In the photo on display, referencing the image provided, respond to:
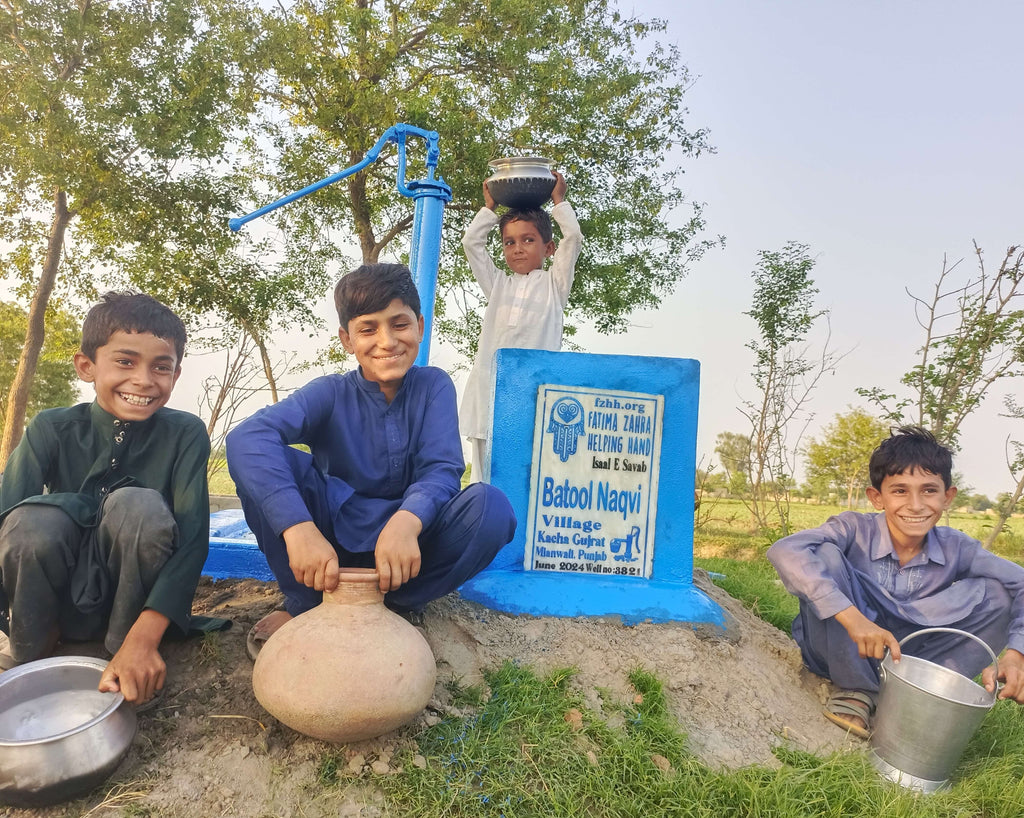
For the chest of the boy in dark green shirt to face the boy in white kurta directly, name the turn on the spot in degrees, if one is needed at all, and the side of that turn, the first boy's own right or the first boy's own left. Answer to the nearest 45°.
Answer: approximately 135° to the first boy's own left

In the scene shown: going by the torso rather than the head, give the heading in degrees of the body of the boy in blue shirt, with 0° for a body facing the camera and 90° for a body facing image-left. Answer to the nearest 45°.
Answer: approximately 0°

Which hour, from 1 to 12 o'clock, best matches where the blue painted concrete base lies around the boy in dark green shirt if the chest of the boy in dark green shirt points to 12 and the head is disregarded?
The blue painted concrete base is roughly at 9 o'clock from the boy in dark green shirt.

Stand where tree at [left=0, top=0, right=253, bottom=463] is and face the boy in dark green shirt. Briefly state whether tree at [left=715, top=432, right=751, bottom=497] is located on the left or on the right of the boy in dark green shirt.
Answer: left

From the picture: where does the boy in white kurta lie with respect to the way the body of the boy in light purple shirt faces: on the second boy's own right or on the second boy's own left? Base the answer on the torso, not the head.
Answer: on the second boy's own right

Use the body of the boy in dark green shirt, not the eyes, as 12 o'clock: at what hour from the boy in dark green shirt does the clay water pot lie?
The clay water pot is roughly at 11 o'clock from the boy in dark green shirt.

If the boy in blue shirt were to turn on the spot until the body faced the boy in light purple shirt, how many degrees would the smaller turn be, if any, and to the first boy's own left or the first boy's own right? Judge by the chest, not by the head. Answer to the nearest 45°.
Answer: approximately 90° to the first boy's own left

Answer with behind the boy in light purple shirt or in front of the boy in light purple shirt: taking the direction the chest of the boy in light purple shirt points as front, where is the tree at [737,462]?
behind

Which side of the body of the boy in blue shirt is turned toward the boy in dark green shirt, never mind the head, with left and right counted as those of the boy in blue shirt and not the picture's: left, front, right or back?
right

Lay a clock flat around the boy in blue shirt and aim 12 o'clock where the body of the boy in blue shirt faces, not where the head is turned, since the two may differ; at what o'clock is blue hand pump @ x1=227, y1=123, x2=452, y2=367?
The blue hand pump is roughly at 6 o'clock from the boy in blue shirt.

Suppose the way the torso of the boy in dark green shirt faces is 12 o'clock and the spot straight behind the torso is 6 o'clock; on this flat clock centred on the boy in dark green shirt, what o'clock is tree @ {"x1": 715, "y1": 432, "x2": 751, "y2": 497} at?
The tree is roughly at 8 o'clock from the boy in dark green shirt.

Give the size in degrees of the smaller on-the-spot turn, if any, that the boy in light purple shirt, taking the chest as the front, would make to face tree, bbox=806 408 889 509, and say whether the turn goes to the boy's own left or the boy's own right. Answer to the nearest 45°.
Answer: approximately 180°

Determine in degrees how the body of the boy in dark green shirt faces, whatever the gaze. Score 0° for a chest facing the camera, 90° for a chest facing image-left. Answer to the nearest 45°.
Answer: approximately 0°
